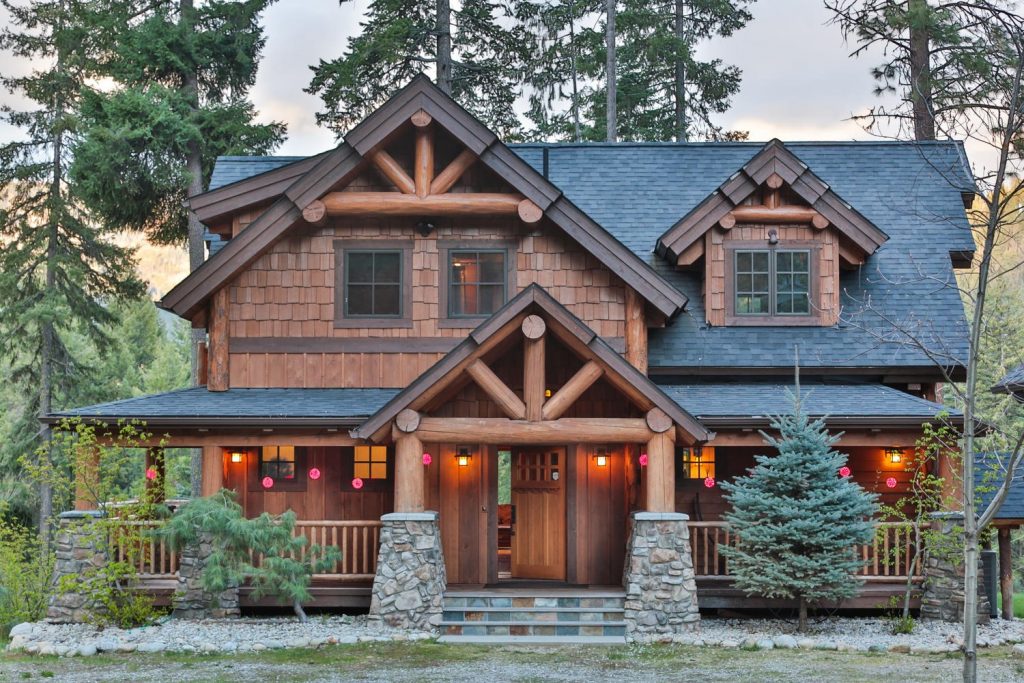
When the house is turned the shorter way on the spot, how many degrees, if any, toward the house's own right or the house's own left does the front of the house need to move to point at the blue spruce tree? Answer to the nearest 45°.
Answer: approximately 45° to the house's own left

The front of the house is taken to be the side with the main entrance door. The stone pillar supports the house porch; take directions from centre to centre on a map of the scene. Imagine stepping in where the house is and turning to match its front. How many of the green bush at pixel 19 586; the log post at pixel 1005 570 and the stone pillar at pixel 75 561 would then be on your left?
1

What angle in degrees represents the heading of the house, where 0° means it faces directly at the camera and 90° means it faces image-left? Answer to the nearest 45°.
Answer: approximately 0°

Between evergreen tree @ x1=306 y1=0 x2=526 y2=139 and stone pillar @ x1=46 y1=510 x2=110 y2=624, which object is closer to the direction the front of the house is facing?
the stone pillar

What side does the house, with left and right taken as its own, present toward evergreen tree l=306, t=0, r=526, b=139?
back

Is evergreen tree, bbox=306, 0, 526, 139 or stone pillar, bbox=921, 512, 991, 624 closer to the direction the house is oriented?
the stone pillar

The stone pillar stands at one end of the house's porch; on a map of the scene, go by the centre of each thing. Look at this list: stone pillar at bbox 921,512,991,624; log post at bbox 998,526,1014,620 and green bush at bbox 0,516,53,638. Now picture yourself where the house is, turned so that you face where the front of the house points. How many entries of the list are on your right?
1

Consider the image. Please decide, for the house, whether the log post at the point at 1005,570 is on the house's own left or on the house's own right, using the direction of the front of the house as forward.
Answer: on the house's own left

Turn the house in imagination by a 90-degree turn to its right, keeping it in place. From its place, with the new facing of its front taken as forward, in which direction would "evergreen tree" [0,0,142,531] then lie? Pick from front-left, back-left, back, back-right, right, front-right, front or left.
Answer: front-right

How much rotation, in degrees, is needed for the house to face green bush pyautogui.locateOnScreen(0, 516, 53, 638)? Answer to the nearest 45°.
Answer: approximately 90° to its right

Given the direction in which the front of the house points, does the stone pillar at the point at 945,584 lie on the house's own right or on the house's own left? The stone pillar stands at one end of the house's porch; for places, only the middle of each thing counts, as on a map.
on the house's own left

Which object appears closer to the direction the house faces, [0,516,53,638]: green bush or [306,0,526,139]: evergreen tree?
the green bush
